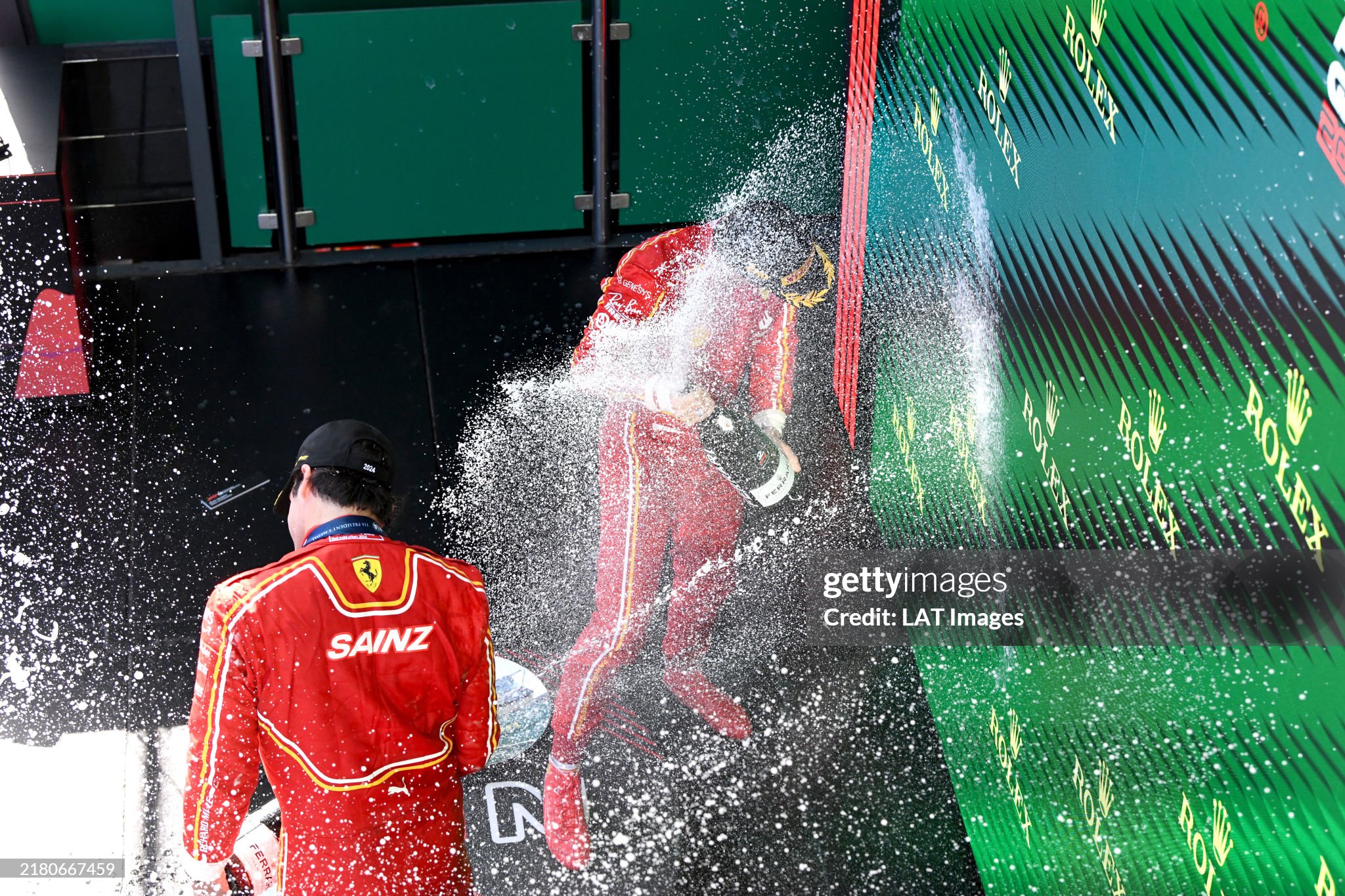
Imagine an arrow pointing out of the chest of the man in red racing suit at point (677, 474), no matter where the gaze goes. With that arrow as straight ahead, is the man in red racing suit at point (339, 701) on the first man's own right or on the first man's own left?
on the first man's own right

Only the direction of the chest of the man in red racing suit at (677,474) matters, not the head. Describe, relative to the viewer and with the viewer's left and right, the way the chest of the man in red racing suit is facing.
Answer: facing the viewer and to the right of the viewer
